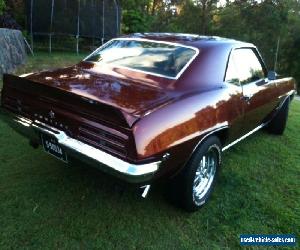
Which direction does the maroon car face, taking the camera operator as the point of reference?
facing away from the viewer and to the right of the viewer
